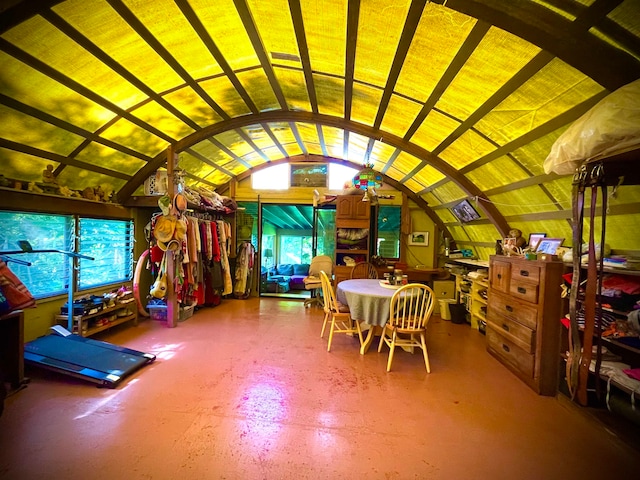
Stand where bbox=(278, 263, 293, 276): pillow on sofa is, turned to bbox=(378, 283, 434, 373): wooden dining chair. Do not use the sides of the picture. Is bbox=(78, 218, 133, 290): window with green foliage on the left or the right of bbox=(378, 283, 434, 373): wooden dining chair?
right

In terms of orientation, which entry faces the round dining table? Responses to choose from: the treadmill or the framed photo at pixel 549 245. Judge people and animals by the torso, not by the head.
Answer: the framed photo

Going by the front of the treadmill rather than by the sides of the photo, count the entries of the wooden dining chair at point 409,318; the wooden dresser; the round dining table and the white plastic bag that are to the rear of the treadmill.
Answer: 4

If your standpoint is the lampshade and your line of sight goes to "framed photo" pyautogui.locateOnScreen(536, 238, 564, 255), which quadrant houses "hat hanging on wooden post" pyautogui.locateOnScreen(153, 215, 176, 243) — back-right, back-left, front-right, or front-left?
back-right

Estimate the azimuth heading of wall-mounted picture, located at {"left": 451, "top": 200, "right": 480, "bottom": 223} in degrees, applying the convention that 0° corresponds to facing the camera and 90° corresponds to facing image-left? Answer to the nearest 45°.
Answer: approximately 45°

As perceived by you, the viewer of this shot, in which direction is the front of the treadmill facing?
facing away from the viewer and to the left of the viewer

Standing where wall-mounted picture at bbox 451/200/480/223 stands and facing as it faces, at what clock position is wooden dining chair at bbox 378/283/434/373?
The wooden dining chair is roughly at 11 o'clock from the wall-mounted picture.

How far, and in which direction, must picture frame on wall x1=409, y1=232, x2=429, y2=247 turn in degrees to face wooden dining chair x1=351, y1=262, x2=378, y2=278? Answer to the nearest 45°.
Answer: approximately 45° to its right

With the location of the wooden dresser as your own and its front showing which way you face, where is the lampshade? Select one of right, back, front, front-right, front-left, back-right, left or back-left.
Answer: front-right
